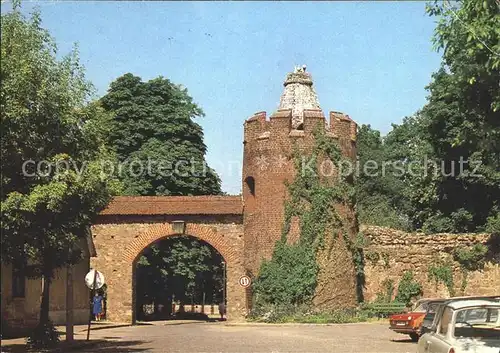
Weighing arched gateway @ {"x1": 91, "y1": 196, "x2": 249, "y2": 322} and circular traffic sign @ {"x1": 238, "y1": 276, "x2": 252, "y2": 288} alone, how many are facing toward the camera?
2

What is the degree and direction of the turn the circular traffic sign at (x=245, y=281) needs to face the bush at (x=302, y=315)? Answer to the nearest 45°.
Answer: approximately 45° to its left

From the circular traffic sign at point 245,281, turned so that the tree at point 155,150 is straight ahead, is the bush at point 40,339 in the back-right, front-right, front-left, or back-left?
back-left

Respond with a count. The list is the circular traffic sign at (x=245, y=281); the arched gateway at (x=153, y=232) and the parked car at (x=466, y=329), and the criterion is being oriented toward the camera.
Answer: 2

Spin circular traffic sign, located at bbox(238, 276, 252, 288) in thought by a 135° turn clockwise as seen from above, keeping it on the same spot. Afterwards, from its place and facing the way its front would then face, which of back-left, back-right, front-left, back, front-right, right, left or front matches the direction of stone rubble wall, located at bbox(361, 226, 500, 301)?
back-right

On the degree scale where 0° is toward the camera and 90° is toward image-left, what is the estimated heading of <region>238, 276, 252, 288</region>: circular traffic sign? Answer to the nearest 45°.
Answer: approximately 0°
